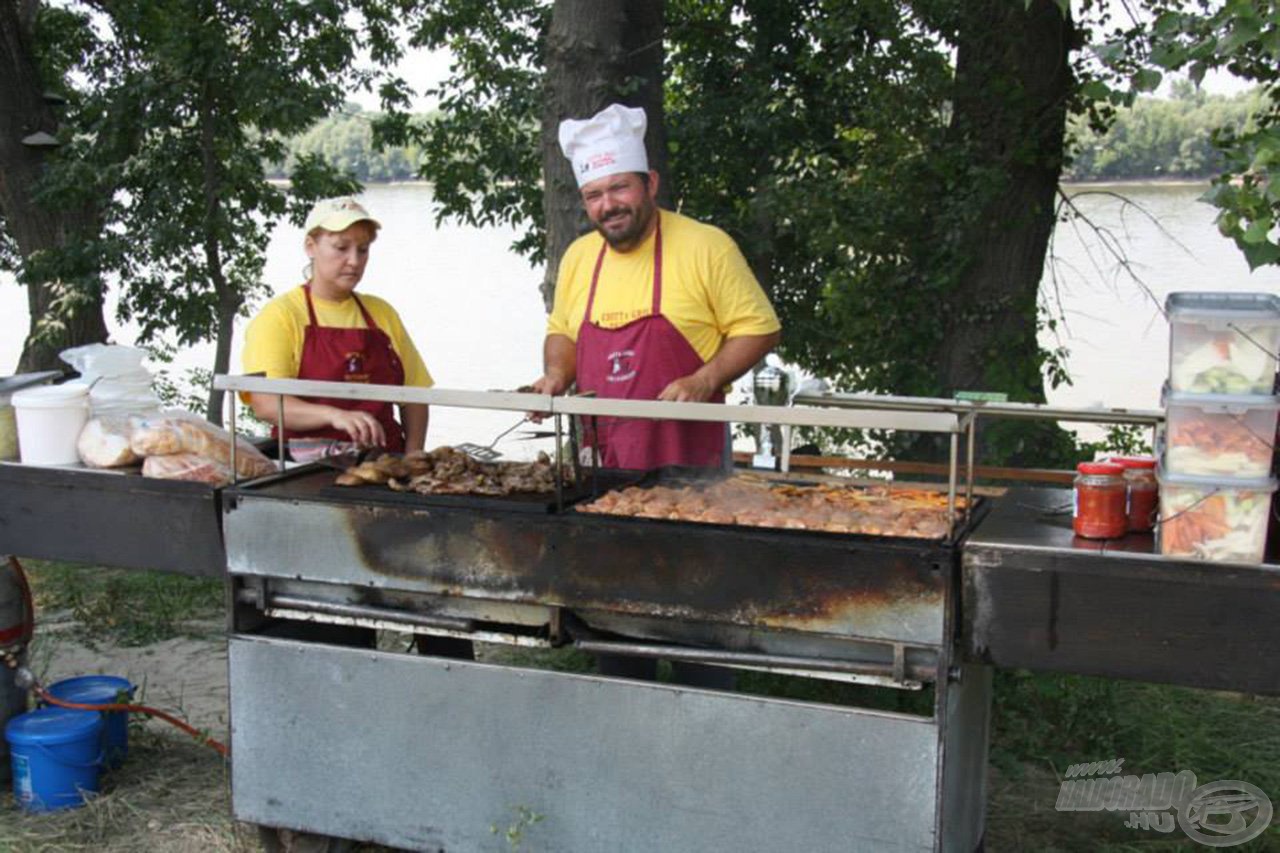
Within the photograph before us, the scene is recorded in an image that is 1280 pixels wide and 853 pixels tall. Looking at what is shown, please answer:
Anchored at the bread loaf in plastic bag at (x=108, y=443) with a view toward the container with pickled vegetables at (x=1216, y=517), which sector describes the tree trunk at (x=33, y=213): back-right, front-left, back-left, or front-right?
back-left

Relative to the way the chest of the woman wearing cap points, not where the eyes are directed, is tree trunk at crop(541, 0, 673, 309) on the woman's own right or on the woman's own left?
on the woman's own left

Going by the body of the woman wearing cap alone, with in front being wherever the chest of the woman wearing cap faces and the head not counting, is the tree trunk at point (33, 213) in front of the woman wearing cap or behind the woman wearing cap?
behind

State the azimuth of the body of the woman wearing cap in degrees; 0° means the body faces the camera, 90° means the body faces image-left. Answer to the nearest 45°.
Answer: approximately 315°

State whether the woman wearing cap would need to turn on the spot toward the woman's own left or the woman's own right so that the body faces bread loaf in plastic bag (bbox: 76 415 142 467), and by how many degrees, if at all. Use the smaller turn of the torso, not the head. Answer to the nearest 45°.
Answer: approximately 135° to the woman's own right
